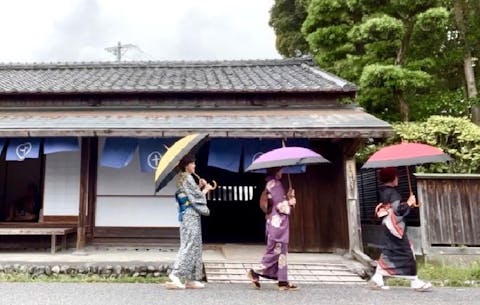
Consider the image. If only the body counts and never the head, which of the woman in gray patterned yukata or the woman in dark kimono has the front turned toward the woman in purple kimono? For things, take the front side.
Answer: the woman in gray patterned yukata

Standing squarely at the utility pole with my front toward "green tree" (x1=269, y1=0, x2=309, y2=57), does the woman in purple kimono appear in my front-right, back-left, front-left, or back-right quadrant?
front-right

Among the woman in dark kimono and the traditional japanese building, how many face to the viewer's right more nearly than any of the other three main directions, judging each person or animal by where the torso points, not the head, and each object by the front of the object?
1

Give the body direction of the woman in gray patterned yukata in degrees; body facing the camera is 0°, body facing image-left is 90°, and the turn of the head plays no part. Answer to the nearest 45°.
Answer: approximately 270°

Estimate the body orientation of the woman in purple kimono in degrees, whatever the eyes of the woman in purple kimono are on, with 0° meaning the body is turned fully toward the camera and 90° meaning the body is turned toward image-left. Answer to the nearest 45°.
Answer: approximately 270°

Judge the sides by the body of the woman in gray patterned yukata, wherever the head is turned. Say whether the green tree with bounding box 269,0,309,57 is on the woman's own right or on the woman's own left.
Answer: on the woman's own left

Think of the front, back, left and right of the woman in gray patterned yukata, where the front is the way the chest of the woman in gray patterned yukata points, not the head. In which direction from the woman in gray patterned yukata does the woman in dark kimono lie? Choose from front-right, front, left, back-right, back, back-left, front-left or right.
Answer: front

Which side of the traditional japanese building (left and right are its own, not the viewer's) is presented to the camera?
front

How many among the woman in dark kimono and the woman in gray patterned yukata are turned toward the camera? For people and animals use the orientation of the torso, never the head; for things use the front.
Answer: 0

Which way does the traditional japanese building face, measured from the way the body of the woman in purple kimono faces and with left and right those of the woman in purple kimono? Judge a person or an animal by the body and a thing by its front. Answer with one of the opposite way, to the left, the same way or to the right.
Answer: to the right

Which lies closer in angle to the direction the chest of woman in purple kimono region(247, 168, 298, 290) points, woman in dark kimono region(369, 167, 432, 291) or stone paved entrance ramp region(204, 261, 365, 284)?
the woman in dark kimono

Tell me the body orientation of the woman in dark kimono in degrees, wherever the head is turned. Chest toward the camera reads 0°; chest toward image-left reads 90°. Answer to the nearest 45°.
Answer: approximately 270°

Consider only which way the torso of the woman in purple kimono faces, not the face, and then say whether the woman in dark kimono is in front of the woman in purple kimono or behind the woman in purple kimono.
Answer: in front

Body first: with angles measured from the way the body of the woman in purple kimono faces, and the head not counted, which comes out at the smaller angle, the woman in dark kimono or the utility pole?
the woman in dark kimono

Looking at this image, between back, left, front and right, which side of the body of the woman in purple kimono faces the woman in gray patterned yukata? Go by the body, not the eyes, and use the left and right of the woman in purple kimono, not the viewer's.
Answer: back
